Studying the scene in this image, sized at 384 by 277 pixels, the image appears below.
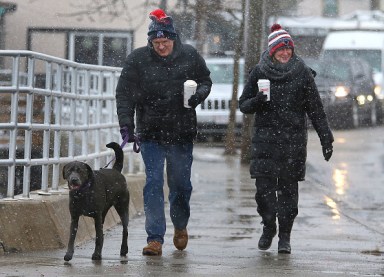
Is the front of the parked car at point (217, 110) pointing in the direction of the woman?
yes

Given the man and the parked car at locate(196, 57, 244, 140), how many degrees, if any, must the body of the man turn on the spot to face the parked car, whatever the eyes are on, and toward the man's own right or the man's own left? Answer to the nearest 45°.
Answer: approximately 180°

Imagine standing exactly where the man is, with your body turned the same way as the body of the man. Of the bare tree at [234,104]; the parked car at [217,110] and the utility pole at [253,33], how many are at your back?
3

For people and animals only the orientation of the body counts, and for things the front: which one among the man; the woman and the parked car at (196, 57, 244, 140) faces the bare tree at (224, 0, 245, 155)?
the parked car

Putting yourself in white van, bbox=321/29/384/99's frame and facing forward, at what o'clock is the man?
The man is roughly at 12 o'clock from the white van.

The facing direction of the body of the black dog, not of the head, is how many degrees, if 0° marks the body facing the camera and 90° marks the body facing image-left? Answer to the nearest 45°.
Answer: approximately 45°

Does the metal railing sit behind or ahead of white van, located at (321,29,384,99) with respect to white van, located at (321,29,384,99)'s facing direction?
ahead

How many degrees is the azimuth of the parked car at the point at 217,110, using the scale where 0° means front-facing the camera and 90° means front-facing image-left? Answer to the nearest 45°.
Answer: approximately 0°
